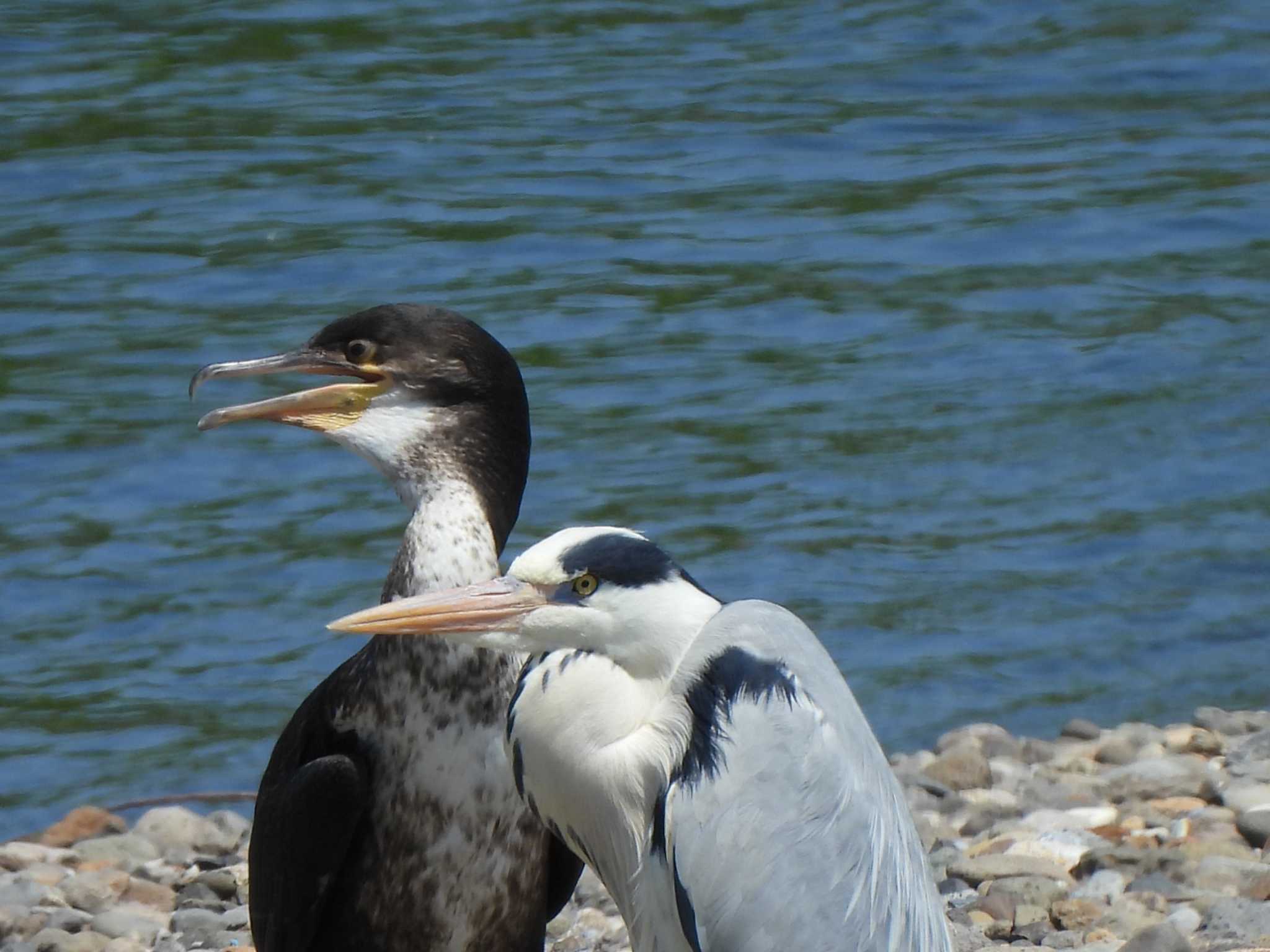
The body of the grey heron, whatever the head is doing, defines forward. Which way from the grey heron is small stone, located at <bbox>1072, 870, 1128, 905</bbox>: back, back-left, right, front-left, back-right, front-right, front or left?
back-right

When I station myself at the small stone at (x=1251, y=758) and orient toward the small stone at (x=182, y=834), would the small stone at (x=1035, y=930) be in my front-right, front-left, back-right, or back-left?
front-left

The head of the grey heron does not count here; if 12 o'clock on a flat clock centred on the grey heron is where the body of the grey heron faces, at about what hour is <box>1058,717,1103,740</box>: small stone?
The small stone is roughly at 4 o'clock from the grey heron.

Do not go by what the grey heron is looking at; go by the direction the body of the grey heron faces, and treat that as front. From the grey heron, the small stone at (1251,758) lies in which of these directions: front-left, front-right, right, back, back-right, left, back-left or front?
back-right

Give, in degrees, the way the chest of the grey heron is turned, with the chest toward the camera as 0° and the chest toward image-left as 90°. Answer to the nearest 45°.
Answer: approximately 90°

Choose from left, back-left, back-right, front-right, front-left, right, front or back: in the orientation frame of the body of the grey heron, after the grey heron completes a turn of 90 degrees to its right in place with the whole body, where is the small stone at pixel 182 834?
front-left

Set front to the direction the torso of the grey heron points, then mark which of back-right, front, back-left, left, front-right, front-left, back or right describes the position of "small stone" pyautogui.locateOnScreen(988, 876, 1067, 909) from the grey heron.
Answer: back-right

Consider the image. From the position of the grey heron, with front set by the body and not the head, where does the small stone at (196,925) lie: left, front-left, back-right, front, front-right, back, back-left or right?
front-right

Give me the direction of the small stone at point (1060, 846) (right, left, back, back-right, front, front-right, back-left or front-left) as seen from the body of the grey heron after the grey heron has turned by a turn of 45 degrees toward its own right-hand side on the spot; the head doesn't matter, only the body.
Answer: right

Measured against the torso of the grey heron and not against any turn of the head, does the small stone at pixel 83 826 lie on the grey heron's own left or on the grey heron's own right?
on the grey heron's own right

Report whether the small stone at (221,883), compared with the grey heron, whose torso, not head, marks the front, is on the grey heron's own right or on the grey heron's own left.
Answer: on the grey heron's own right

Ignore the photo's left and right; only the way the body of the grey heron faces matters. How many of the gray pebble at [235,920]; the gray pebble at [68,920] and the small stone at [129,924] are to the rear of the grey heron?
0

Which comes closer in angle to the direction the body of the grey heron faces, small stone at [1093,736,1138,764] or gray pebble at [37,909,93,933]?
the gray pebble

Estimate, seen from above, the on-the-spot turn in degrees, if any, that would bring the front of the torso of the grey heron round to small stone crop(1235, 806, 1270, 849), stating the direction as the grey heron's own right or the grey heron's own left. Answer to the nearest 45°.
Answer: approximately 135° to the grey heron's own right

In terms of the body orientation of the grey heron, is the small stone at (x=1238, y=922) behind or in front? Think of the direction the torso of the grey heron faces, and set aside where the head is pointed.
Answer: behind

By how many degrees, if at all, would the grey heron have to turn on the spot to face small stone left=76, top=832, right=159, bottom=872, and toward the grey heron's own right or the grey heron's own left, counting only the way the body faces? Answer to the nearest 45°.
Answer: approximately 45° to the grey heron's own right

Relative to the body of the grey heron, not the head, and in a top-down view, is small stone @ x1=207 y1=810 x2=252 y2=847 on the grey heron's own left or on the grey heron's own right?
on the grey heron's own right
